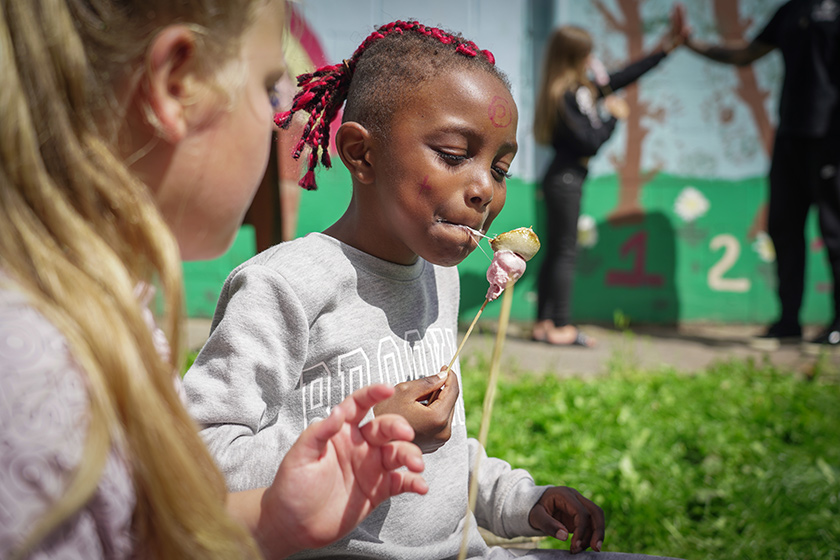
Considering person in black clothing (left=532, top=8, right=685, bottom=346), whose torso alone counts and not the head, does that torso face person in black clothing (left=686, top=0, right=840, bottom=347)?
yes

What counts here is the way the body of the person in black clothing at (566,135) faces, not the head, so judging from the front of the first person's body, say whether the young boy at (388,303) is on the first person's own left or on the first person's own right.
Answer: on the first person's own right

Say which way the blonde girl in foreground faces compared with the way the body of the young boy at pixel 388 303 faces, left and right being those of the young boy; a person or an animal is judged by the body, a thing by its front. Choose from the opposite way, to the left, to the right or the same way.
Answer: to the left

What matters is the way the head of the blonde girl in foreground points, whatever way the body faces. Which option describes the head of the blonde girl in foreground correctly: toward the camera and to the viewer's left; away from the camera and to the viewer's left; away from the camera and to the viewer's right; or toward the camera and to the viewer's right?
away from the camera and to the viewer's right

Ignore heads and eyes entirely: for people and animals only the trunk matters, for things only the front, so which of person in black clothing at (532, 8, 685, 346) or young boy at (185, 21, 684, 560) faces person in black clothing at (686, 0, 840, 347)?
person in black clothing at (532, 8, 685, 346)

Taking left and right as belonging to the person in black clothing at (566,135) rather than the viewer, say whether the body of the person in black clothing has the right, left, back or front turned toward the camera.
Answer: right

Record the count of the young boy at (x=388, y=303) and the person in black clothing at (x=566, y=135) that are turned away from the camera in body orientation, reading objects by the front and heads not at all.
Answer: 0

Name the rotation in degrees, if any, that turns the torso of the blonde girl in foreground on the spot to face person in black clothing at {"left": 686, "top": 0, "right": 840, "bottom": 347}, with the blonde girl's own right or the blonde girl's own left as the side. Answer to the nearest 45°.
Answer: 0° — they already face them

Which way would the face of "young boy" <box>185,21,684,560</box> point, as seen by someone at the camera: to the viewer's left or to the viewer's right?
to the viewer's right

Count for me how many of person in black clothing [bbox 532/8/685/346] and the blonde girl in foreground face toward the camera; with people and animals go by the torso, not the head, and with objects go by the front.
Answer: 0

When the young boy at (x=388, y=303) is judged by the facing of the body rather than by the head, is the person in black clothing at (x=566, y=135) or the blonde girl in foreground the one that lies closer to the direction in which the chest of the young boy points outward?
the blonde girl in foreground

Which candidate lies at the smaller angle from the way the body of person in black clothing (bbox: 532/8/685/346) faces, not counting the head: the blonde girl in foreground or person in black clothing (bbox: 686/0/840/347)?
the person in black clothing

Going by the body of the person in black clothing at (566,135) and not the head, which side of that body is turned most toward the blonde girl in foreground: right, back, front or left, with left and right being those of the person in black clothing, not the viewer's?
right

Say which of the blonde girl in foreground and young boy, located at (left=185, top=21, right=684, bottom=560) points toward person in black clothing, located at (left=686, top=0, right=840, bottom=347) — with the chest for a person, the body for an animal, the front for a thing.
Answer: the blonde girl in foreground

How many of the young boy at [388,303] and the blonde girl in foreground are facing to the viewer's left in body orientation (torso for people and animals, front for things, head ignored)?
0

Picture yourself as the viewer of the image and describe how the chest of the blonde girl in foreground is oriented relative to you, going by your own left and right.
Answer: facing away from the viewer and to the right of the viewer
